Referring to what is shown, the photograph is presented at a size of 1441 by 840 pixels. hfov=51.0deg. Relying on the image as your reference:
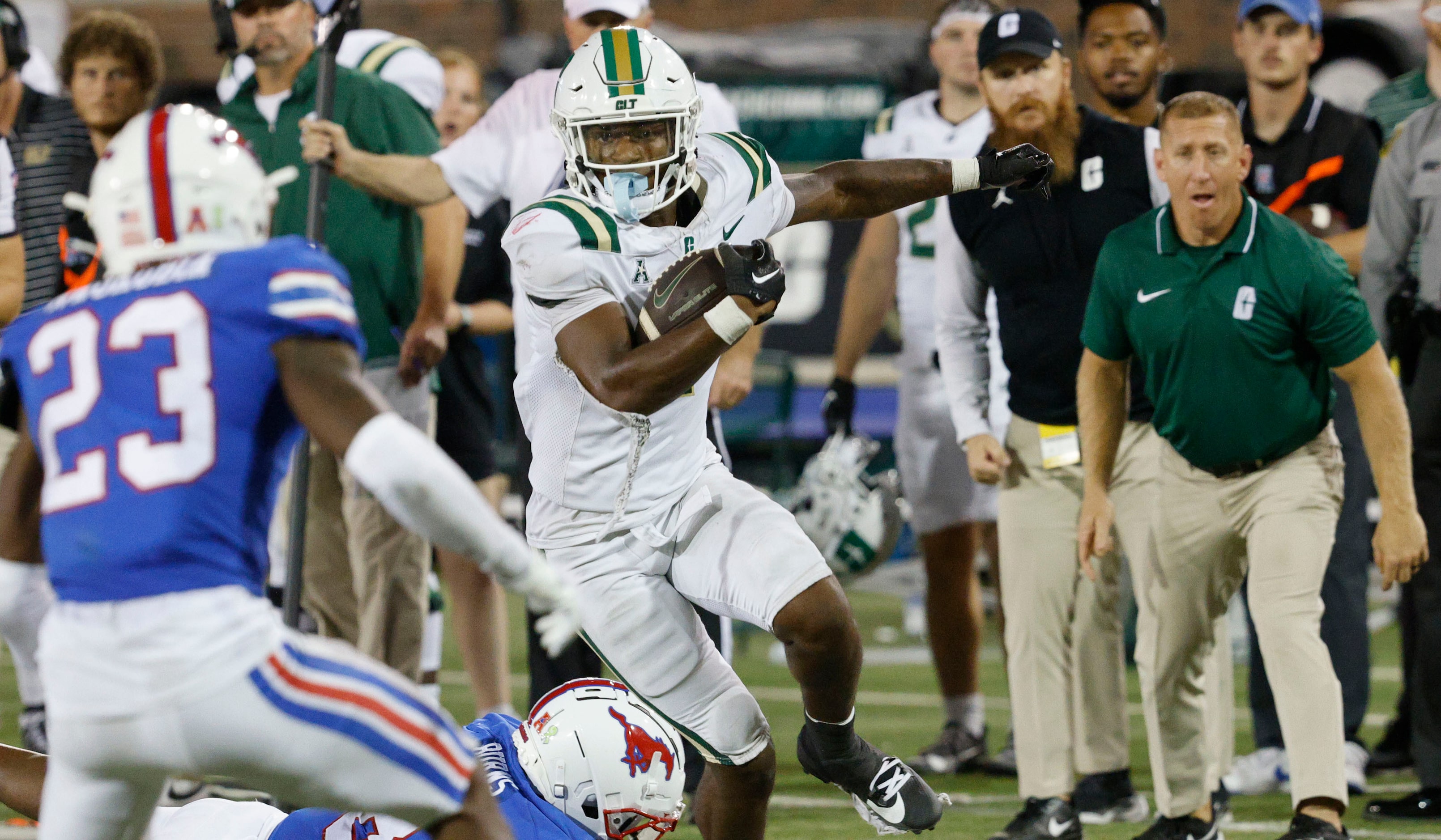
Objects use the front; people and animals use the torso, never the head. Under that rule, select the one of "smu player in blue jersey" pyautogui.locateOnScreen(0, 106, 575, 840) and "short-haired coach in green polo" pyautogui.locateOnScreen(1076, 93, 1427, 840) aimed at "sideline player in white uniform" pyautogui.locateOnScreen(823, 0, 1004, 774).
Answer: the smu player in blue jersey

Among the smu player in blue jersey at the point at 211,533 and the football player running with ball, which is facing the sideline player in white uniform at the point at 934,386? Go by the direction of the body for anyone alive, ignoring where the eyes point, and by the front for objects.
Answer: the smu player in blue jersey

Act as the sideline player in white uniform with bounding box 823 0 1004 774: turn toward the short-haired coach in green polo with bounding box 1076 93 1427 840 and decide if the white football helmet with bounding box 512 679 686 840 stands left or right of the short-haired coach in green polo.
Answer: right

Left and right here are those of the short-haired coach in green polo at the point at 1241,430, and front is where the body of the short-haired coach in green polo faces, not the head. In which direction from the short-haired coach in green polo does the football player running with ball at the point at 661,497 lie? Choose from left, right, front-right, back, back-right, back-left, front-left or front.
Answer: front-right

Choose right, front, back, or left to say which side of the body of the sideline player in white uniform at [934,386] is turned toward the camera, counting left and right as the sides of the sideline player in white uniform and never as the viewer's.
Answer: front

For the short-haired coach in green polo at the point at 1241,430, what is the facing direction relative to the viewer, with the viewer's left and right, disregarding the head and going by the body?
facing the viewer

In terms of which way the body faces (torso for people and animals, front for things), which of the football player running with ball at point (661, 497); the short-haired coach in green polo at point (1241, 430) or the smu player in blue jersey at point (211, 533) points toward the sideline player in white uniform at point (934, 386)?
the smu player in blue jersey

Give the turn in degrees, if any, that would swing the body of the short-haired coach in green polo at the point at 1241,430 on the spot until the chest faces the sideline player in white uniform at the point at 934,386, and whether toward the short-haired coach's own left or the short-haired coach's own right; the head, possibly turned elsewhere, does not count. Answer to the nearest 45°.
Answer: approximately 135° to the short-haired coach's own right

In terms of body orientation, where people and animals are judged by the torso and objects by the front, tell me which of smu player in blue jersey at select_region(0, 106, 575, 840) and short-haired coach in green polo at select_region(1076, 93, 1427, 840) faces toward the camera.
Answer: the short-haired coach in green polo

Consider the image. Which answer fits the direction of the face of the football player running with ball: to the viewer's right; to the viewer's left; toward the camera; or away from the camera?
toward the camera

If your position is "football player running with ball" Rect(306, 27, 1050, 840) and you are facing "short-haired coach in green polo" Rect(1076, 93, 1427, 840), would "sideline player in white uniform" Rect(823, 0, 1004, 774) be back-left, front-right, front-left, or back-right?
front-left

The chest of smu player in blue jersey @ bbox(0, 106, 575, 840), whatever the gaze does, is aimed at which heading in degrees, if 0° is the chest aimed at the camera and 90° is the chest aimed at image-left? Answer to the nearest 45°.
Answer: approximately 225°
